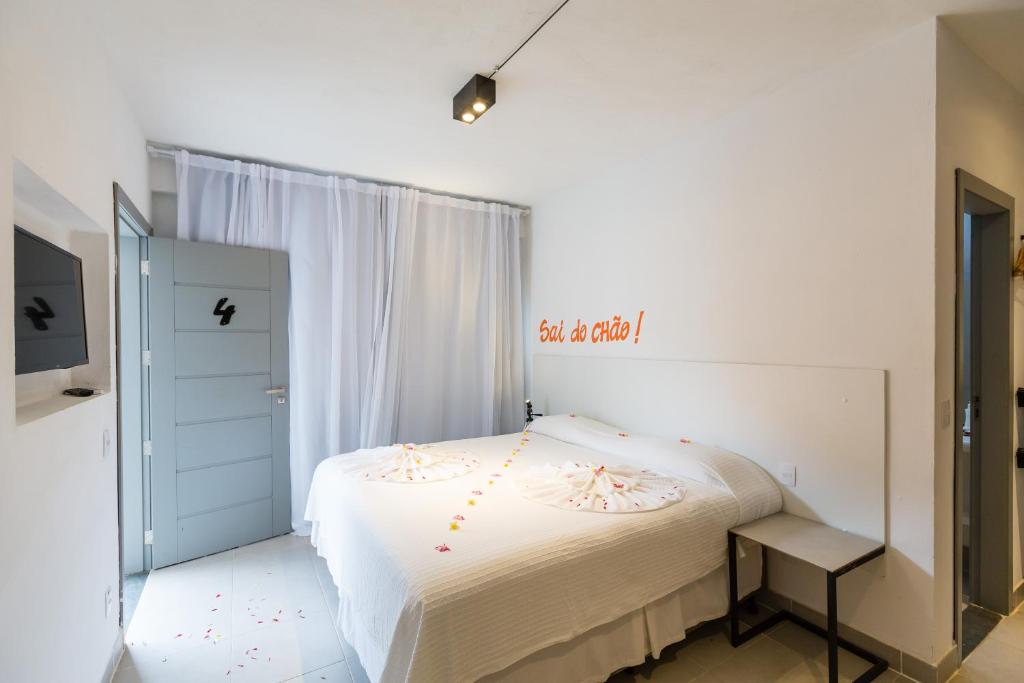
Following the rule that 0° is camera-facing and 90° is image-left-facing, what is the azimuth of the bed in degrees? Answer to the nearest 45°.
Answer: approximately 45°

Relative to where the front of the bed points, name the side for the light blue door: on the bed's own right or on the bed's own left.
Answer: on the bed's own right
